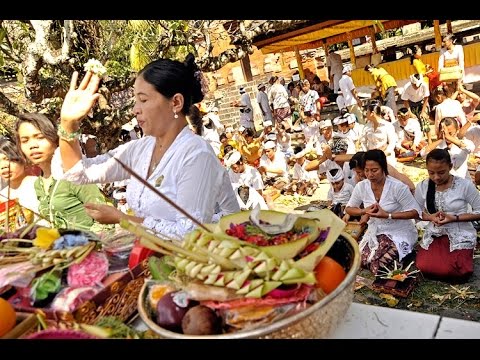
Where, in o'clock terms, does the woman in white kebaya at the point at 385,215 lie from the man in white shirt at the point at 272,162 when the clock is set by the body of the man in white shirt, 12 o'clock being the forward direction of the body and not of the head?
The woman in white kebaya is roughly at 10 o'clock from the man in white shirt.

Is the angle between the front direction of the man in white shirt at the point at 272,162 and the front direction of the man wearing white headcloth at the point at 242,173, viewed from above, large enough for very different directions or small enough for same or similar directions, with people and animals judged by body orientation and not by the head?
same or similar directions

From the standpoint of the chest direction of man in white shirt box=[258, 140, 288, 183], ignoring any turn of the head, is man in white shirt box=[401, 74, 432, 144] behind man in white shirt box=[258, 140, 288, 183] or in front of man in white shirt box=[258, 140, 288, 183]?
behind

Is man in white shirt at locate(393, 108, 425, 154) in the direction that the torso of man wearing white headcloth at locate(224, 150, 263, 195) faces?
no

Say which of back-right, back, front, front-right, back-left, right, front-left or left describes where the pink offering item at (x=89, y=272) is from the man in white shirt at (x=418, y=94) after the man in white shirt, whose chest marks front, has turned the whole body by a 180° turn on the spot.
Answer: back

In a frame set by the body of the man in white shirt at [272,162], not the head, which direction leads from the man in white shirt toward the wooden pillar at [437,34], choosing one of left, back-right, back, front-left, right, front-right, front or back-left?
back

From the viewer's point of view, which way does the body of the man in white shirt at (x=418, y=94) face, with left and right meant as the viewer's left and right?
facing the viewer

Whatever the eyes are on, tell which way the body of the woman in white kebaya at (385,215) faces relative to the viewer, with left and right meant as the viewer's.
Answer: facing the viewer and to the left of the viewer
